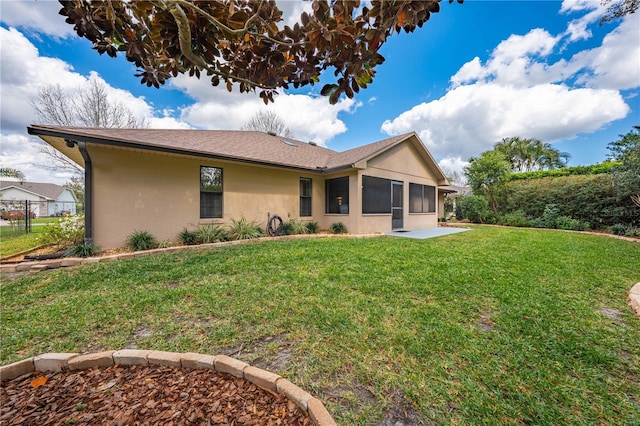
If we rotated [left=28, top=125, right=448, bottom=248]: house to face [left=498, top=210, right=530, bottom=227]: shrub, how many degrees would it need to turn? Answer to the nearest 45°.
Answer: approximately 135° to its right

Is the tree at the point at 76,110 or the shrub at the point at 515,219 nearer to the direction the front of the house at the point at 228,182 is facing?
the tree

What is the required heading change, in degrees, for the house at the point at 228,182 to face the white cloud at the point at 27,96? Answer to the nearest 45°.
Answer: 0° — it already faces it

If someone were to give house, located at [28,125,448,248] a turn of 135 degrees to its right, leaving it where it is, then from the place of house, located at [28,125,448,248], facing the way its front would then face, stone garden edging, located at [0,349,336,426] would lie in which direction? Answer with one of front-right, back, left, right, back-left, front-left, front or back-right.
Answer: right

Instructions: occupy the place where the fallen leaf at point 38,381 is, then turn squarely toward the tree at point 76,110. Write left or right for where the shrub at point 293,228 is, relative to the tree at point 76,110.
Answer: right

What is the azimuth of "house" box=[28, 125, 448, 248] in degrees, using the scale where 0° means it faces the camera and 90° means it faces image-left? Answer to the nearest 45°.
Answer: approximately 135°

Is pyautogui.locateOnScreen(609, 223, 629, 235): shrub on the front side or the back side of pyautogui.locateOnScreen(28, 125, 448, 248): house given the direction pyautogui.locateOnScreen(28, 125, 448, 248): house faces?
on the back side

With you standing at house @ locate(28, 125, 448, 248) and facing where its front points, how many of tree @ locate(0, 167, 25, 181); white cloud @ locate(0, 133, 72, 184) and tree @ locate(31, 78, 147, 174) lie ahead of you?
3

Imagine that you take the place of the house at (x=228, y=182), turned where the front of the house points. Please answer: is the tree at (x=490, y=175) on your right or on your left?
on your right
